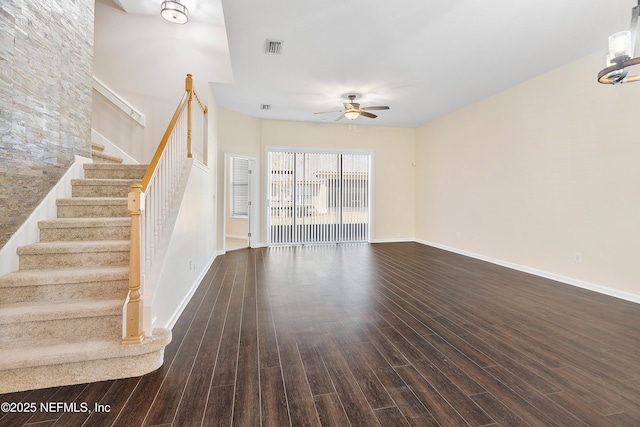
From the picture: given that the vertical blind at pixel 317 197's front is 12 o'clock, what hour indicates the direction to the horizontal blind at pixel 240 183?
the horizontal blind at pixel 240 183 is roughly at 3 o'clock from the vertical blind at pixel 317 197.

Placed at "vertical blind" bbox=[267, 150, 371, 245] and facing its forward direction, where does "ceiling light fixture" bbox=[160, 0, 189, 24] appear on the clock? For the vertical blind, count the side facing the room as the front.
The ceiling light fixture is roughly at 1 o'clock from the vertical blind.

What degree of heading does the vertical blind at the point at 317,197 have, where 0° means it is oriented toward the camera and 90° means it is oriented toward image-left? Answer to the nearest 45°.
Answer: approximately 0°
